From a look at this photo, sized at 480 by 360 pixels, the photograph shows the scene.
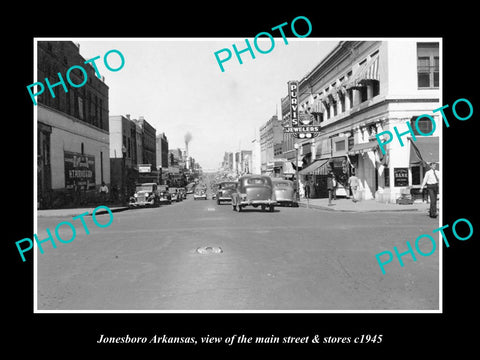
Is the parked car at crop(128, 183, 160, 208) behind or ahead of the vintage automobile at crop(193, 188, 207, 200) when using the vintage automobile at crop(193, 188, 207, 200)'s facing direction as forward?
ahead

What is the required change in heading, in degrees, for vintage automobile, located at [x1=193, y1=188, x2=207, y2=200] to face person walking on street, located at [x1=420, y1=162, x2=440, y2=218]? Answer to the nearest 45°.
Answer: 0° — it already faces them

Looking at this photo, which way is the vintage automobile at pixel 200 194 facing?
toward the camera
